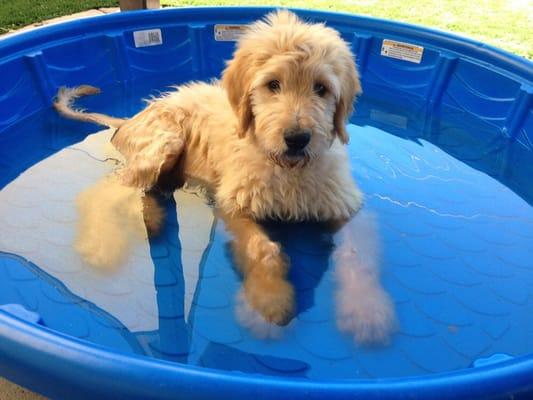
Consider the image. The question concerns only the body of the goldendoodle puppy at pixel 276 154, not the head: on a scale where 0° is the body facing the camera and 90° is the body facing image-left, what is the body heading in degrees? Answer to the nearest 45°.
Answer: approximately 315°
